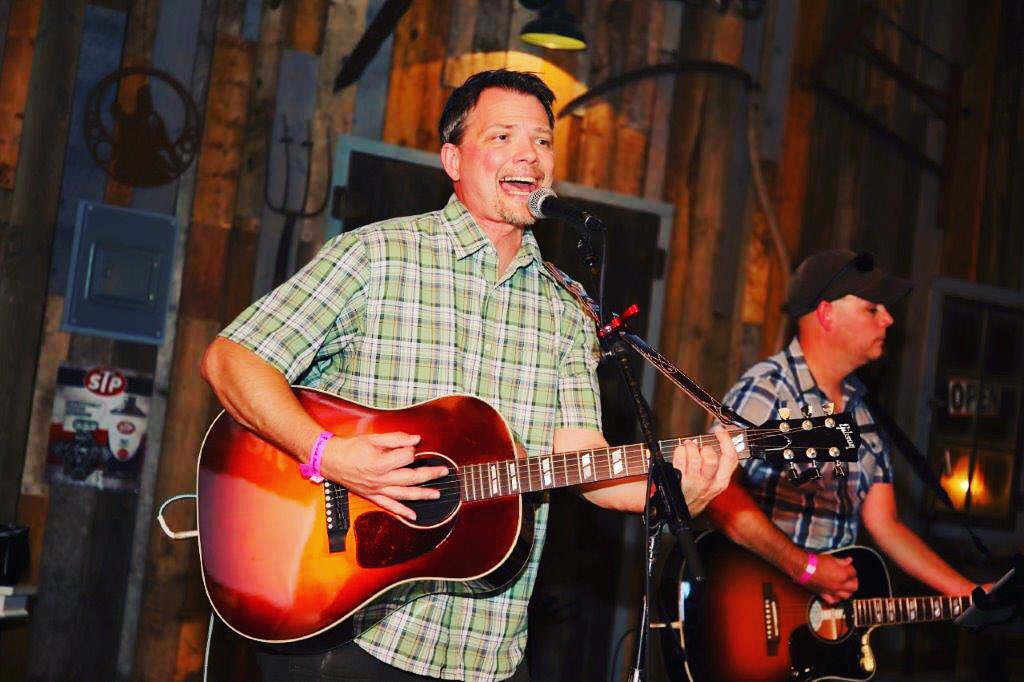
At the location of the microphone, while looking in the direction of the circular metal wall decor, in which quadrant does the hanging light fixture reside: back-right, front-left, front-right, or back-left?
front-right

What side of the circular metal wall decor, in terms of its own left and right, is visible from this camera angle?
front

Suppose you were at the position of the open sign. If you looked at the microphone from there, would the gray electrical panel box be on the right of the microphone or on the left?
right

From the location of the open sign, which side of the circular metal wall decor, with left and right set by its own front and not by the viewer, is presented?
left

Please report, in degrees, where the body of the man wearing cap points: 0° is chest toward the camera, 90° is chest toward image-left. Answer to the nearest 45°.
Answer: approximately 315°

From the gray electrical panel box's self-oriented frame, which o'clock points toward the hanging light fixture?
The hanging light fixture is roughly at 9 o'clock from the gray electrical panel box.

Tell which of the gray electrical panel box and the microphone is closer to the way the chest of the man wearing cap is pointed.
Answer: the microphone

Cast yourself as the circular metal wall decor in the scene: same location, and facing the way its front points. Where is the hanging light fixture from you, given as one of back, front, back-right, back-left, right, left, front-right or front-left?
left

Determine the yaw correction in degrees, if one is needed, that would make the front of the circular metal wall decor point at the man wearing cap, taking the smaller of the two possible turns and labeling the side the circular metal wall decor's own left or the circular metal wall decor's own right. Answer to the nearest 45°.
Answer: approximately 45° to the circular metal wall decor's own left

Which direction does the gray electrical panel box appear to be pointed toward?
toward the camera

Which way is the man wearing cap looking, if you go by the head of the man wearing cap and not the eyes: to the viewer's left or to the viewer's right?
to the viewer's right
